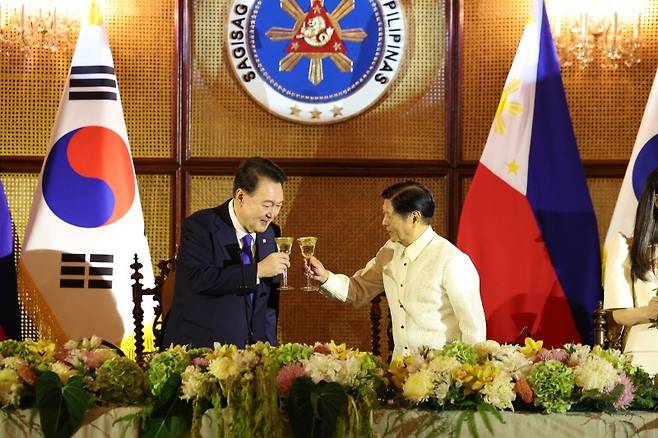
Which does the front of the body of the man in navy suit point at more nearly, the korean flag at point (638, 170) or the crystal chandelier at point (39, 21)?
the korean flag

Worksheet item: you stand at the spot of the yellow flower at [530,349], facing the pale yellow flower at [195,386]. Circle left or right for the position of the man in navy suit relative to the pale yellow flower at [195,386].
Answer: right

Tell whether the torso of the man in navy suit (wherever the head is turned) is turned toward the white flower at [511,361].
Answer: yes

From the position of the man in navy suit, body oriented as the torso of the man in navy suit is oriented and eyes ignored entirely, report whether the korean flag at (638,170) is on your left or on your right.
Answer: on your left

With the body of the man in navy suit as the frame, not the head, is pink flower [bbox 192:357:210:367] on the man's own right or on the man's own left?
on the man's own right

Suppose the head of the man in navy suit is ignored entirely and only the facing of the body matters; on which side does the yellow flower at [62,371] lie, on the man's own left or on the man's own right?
on the man's own right

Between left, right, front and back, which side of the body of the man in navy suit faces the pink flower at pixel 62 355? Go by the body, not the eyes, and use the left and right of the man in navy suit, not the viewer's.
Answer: right

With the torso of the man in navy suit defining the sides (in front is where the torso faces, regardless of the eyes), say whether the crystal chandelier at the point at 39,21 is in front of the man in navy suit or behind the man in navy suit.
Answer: behind

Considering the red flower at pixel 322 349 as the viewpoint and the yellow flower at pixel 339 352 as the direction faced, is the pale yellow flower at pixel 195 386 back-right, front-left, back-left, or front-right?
back-right

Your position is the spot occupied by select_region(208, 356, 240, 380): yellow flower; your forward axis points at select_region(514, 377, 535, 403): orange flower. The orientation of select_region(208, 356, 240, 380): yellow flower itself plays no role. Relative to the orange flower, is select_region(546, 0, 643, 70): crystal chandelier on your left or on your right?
left
